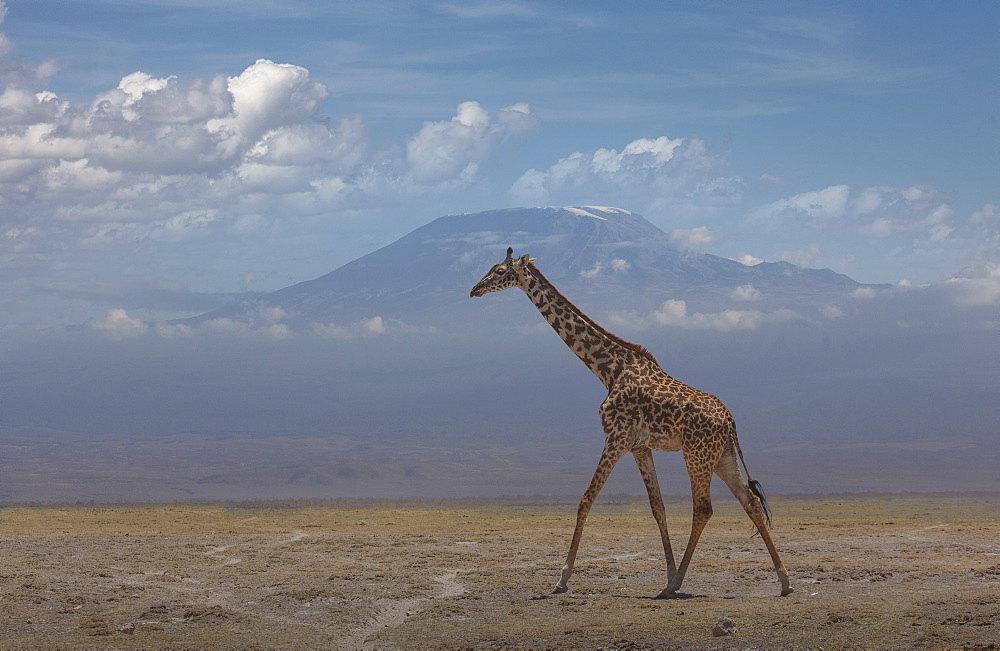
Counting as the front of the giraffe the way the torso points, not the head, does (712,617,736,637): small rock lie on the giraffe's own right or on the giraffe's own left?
on the giraffe's own left

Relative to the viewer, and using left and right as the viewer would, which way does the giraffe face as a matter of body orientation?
facing to the left of the viewer
